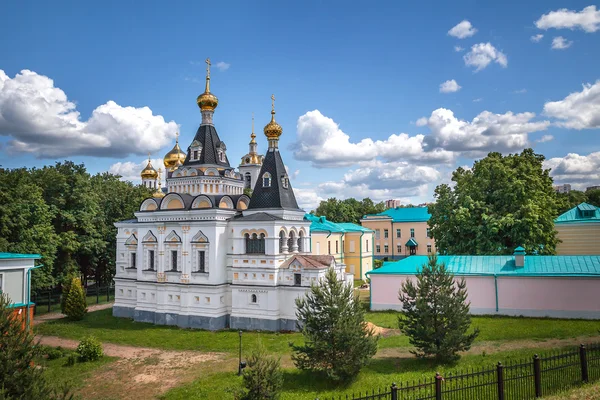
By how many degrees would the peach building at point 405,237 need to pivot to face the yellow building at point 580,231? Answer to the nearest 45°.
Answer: approximately 45° to its left

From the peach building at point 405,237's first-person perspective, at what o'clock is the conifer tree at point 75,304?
The conifer tree is roughly at 1 o'clock from the peach building.

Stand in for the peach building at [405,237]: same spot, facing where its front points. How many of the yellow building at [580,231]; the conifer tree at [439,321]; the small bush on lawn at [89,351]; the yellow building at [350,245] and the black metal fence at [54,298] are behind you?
0

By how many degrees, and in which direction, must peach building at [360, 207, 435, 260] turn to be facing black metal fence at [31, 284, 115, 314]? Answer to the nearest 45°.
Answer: approximately 45° to its right

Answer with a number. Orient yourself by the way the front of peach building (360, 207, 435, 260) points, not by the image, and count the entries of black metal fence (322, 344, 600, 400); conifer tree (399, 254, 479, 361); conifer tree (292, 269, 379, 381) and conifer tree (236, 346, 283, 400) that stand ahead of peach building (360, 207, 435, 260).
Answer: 4

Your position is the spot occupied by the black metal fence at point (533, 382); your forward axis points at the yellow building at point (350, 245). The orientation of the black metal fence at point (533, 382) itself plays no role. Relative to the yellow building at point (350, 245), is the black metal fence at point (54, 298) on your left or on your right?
left

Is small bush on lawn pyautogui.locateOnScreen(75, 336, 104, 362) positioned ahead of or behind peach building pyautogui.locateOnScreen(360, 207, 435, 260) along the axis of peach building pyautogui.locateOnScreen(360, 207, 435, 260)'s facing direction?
ahead

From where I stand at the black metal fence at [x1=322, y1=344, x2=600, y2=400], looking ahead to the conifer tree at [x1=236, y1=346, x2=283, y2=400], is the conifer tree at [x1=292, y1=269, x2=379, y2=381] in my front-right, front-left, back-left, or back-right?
front-right

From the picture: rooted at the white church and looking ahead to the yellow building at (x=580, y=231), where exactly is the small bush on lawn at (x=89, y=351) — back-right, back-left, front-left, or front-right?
back-right

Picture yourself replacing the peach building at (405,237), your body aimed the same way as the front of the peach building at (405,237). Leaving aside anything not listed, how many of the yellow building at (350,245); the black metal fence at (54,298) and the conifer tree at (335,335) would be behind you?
0

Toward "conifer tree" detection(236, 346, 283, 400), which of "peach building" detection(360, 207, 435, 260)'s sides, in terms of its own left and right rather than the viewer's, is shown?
front

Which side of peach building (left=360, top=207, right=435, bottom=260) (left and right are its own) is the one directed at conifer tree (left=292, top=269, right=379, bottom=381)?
front

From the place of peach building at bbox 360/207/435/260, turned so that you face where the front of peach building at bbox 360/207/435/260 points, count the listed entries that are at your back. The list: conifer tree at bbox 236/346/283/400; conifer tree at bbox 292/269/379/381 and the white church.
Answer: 0

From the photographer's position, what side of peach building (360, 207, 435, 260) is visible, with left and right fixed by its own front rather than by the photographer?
front
